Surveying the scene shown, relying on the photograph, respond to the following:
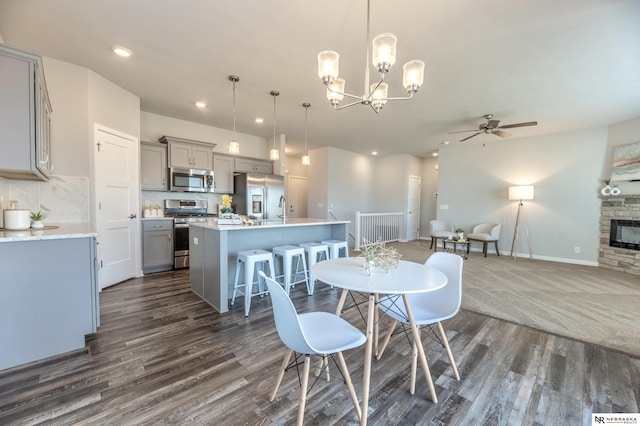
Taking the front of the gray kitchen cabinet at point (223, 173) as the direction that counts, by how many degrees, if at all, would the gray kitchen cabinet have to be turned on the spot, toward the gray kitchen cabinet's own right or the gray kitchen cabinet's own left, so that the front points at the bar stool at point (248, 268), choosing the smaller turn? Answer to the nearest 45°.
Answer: approximately 45° to the gray kitchen cabinet's own right

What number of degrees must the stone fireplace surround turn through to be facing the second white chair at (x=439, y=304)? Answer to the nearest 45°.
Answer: approximately 45° to its left

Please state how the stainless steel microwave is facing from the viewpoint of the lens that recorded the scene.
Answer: facing the viewer

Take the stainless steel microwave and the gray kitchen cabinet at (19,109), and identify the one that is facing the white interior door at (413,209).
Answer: the gray kitchen cabinet

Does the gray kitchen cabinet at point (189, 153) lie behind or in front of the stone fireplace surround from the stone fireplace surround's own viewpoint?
in front

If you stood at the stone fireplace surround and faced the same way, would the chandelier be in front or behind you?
in front

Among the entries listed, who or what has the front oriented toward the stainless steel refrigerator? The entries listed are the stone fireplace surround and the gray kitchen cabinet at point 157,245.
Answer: the stone fireplace surround

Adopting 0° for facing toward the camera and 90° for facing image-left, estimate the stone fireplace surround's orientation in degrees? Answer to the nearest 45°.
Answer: approximately 45°

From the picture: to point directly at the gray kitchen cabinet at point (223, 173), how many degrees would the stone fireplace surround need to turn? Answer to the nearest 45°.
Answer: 0° — it already faces it

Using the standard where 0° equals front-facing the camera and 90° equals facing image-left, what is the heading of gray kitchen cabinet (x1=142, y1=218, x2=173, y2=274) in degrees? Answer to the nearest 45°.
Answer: approximately 0°

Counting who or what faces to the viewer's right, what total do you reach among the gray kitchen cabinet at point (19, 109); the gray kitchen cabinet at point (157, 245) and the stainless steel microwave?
1

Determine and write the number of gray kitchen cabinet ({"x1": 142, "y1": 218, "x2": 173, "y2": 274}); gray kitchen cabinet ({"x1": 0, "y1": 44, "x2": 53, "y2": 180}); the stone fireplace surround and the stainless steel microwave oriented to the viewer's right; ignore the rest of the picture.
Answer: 1

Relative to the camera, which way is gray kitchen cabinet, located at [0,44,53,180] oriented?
to the viewer's right

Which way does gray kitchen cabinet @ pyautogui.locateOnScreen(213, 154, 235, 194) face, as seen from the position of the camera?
facing the viewer and to the right of the viewer
